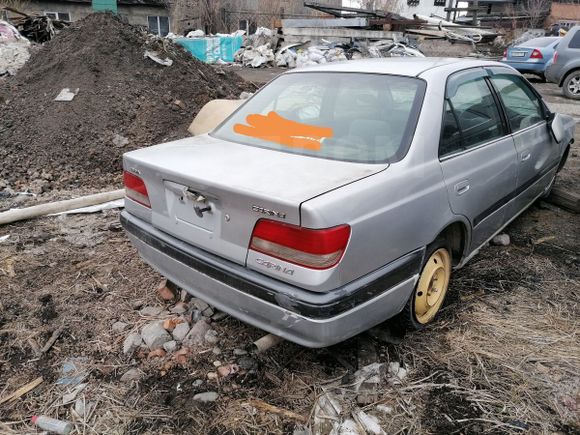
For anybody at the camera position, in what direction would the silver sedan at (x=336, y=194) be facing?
facing away from the viewer and to the right of the viewer

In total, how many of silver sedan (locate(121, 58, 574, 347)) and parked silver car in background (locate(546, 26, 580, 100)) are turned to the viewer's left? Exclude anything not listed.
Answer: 0

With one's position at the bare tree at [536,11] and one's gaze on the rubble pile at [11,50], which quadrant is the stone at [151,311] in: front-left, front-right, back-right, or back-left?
front-left

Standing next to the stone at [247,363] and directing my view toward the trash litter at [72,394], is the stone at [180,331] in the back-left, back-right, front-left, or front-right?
front-right

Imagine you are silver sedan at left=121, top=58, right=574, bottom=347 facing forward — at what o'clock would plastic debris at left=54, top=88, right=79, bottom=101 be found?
The plastic debris is roughly at 9 o'clock from the silver sedan.

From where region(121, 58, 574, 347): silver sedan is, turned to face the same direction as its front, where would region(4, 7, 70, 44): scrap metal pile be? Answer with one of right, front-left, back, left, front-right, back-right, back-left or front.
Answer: left
